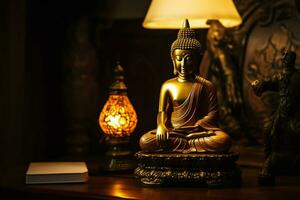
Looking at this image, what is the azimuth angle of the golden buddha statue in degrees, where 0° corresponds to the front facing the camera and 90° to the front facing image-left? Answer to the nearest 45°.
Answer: approximately 0°

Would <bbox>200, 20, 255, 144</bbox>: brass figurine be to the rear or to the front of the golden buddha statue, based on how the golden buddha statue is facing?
to the rear
